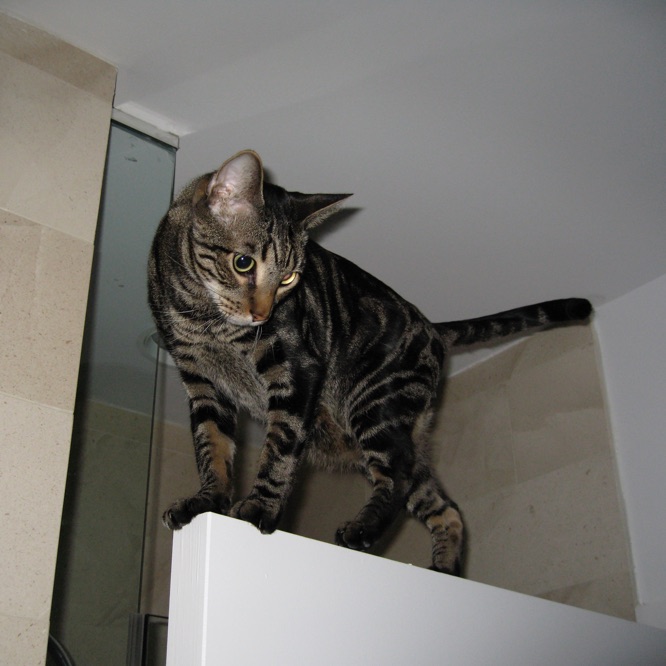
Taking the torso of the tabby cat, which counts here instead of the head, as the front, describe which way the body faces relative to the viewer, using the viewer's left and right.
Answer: facing the viewer and to the left of the viewer
